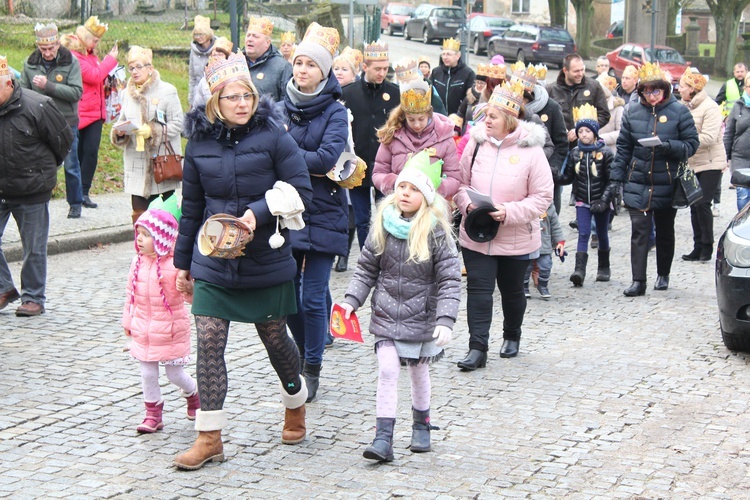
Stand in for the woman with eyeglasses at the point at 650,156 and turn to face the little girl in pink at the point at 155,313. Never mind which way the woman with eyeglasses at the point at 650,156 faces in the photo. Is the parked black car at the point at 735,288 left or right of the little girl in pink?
left

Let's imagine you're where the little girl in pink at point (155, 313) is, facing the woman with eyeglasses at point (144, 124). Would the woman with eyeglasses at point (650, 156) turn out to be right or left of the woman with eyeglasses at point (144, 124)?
right

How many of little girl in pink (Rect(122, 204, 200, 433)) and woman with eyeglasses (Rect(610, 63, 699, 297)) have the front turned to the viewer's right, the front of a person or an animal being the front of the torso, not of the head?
0

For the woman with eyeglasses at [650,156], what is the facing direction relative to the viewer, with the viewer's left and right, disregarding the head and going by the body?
facing the viewer

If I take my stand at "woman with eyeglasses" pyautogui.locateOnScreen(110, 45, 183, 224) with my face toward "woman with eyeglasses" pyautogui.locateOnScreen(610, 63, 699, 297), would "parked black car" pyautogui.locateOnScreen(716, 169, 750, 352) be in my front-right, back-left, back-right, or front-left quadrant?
front-right

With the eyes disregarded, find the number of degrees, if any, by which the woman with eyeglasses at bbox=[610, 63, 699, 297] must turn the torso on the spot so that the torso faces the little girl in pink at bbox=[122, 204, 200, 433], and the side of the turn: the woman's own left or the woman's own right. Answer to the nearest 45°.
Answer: approximately 45° to the woman's own right

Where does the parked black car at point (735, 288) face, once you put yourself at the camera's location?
facing the viewer and to the left of the viewer

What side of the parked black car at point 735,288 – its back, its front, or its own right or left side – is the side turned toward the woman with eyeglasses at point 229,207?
front

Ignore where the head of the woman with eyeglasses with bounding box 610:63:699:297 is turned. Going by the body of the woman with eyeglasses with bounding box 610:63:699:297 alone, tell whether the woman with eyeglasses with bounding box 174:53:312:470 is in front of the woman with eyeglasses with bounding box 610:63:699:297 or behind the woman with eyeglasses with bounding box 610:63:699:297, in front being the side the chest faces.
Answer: in front

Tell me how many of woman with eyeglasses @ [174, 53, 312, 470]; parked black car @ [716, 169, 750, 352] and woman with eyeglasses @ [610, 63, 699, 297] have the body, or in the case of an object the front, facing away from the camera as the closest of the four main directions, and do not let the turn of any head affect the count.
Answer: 0

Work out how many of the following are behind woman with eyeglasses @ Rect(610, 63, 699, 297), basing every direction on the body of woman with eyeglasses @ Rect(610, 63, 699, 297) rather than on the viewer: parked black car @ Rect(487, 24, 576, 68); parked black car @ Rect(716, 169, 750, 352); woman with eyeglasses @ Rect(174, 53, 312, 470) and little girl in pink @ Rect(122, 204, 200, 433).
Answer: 1

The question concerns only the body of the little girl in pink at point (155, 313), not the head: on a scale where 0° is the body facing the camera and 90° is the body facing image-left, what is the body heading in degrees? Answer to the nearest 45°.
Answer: approximately 45°

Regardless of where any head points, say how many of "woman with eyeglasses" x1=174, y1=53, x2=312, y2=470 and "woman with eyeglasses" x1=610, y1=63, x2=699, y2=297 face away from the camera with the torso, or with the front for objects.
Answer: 0

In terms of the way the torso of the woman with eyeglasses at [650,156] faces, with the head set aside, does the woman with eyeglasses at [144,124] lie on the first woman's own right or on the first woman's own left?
on the first woman's own right
